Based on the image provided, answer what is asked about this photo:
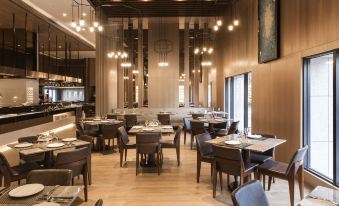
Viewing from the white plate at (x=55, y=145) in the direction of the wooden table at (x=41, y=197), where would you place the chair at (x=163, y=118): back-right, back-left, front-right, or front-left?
back-left

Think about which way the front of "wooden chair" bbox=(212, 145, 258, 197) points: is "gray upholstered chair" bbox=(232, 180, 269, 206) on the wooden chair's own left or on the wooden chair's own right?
on the wooden chair's own right

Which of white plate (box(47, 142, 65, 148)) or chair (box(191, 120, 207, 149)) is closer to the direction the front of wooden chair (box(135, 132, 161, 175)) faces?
the chair

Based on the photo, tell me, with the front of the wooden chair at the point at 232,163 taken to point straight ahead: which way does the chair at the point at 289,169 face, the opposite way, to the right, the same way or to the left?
to the left

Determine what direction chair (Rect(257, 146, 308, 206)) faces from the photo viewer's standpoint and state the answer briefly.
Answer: facing away from the viewer and to the left of the viewer

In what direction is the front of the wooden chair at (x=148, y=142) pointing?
away from the camera

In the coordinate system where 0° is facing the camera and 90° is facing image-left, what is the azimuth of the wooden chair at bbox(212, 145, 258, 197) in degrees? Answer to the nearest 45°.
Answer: approximately 225°

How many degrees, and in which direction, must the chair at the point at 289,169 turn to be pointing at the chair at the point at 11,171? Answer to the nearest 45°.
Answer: approximately 90° to its left

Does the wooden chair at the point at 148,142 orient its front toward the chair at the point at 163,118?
yes

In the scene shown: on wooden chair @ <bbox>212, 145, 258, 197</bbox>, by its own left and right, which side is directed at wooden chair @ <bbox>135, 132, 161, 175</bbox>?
left

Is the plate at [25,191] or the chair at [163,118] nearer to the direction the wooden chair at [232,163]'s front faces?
the chair
